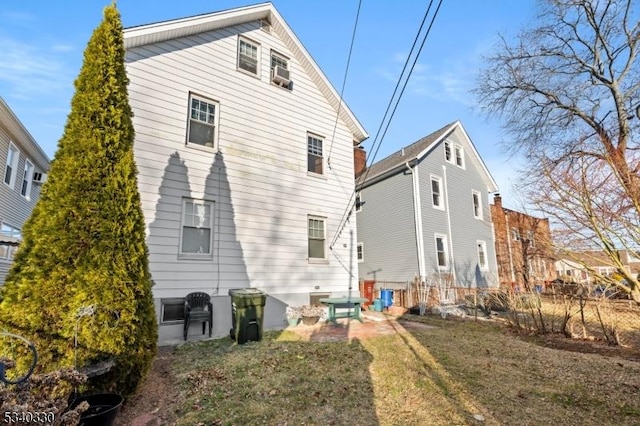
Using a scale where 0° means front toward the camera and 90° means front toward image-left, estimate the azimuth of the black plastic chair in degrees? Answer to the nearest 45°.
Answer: approximately 0°

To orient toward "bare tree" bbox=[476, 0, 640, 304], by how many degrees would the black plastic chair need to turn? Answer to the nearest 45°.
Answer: approximately 90° to its left

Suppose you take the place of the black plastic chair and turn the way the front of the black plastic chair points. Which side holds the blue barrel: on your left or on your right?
on your left

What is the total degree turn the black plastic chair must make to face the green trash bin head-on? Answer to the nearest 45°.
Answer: approximately 45° to its left

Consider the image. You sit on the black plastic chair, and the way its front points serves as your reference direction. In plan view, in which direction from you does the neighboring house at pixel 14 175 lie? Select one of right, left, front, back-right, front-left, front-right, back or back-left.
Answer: back-right
